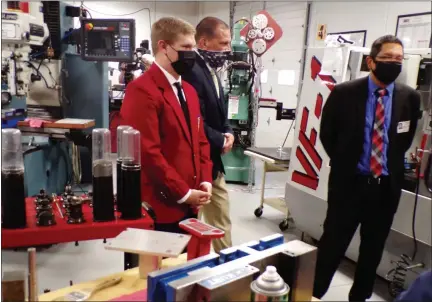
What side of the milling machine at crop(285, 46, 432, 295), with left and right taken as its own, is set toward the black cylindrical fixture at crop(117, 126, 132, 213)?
front

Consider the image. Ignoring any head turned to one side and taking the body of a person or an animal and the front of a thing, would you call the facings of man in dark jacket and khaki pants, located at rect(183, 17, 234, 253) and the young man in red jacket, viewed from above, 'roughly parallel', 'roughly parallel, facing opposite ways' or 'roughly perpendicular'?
roughly parallel

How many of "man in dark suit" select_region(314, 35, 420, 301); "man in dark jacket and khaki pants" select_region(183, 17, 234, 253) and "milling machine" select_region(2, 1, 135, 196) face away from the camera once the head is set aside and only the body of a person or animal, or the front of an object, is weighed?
0

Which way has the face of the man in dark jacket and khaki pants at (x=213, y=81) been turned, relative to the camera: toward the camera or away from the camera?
toward the camera

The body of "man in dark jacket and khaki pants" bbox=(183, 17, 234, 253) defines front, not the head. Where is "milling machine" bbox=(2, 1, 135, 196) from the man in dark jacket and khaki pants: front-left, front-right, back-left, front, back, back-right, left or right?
back

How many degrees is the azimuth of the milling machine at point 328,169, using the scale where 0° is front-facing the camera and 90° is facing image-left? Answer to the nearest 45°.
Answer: approximately 45°

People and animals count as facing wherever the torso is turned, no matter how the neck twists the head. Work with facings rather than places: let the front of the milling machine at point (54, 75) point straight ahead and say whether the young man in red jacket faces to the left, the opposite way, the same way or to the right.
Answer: to the left

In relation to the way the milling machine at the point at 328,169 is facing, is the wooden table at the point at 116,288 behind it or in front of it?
in front

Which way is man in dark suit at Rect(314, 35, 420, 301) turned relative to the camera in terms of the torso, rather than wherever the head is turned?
toward the camera

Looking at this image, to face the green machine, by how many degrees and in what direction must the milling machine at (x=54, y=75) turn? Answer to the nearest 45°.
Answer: approximately 135° to its left

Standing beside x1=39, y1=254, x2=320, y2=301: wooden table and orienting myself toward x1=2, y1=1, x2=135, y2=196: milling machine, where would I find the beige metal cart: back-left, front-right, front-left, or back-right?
front-right
